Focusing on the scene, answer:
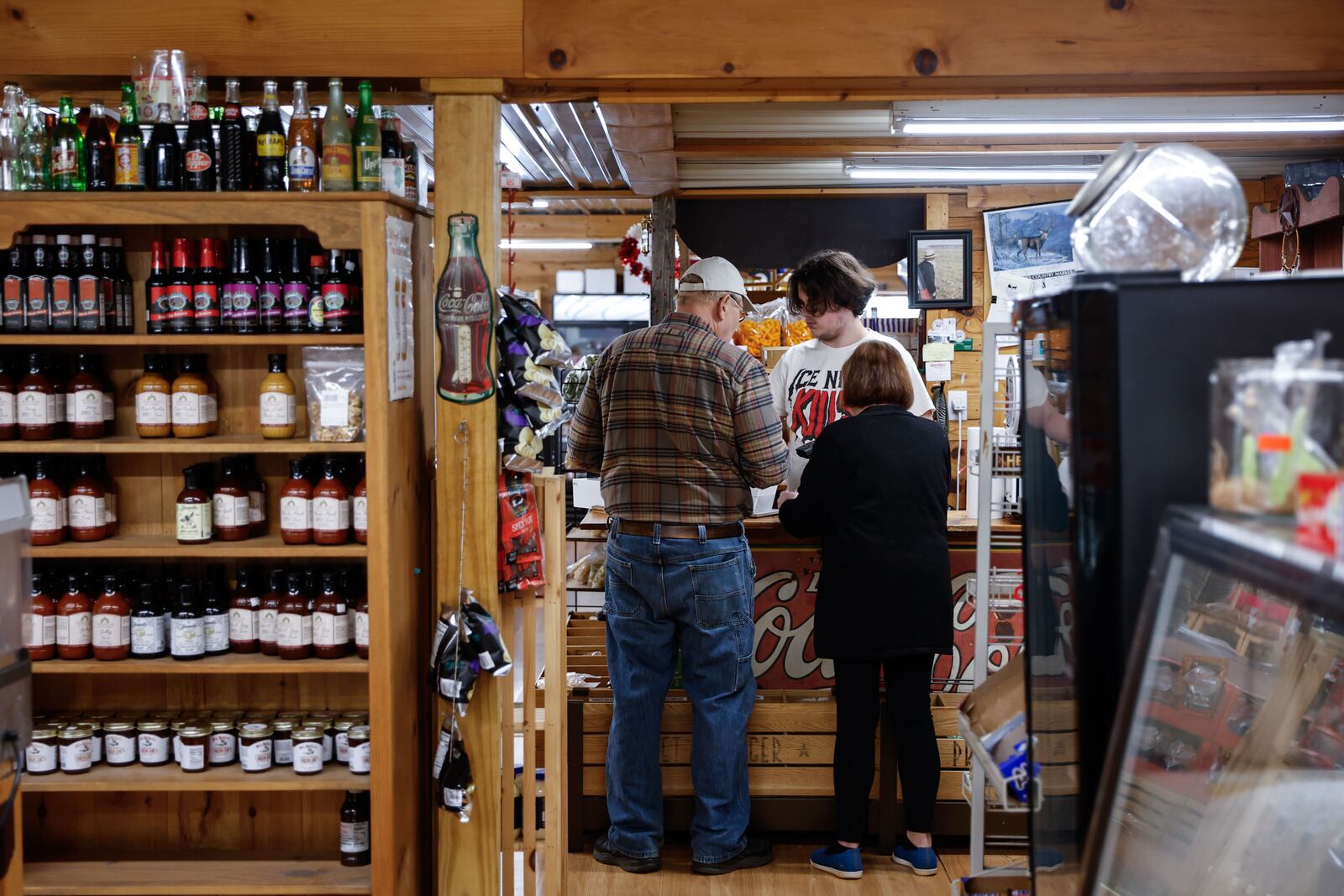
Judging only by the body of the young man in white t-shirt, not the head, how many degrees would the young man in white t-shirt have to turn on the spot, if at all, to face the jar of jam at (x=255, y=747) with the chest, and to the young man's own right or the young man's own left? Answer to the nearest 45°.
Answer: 0° — they already face it

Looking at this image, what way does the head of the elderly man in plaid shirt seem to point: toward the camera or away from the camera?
away from the camera

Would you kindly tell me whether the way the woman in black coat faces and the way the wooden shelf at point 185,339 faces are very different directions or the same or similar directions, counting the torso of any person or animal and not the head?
very different directions

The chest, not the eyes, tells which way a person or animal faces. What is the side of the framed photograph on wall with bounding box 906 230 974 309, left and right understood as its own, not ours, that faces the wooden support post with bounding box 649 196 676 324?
right

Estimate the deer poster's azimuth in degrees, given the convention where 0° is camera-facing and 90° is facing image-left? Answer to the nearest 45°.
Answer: approximately 0°

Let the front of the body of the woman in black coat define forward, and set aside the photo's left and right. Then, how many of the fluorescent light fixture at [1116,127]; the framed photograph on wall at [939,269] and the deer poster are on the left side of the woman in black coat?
0

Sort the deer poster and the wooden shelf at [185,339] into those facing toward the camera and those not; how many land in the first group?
2

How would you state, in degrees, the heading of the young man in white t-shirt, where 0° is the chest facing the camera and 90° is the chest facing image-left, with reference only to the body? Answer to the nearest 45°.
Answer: approximately 45°

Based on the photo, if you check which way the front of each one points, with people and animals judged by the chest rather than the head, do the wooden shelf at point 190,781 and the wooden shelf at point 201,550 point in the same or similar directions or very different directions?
same or similar directions

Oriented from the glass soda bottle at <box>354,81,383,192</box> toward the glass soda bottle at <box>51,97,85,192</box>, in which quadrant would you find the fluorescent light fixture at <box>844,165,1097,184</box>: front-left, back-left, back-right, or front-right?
back-right

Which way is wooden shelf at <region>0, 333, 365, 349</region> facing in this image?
toward the camera

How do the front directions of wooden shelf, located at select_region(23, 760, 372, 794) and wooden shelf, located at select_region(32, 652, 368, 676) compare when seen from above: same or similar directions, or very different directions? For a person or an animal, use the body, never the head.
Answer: same or similar directions

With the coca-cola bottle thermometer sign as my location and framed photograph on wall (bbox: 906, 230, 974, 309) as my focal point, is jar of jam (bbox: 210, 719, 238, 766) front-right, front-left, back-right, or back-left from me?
back-left

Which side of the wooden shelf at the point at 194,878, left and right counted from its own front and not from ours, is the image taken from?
front

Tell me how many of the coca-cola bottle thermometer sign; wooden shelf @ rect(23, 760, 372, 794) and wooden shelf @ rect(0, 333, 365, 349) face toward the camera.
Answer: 3

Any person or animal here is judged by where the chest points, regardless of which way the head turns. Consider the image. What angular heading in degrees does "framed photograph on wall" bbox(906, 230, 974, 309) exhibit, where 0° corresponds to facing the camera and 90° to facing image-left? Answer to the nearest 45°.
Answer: approximately 0°

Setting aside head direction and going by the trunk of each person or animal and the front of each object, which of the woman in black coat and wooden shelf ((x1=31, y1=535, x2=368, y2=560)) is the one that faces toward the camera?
the wooden shelf
